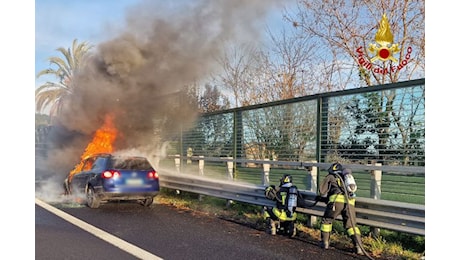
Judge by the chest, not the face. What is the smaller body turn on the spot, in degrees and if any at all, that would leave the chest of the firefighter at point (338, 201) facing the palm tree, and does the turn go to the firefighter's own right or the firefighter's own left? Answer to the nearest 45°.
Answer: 0° — they already face it

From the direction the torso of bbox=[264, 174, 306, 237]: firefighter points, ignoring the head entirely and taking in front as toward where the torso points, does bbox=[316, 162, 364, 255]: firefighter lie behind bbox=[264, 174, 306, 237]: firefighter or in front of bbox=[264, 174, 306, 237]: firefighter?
behind

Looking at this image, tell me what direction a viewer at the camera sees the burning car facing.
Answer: facing away from the viewer and to the left of the viewer

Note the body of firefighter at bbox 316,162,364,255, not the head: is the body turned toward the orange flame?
yes

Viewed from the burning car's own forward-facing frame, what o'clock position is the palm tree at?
The palm tree is roughly at 1 o'clock from the burning car.

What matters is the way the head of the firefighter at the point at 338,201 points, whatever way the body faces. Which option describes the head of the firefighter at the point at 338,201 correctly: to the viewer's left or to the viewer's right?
to the viewer's left

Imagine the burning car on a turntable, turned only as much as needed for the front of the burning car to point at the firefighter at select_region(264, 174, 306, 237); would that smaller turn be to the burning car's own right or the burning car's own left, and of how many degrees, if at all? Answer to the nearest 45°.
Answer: approximately 180°

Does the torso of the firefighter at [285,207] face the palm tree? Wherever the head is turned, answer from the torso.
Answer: yes

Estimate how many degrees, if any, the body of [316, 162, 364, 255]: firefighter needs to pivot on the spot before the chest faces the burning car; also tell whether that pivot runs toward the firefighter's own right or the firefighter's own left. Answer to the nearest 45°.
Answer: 0° — they already face it

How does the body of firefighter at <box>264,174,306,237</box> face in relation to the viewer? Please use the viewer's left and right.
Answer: facing away from the viewer and to the left of the viewer

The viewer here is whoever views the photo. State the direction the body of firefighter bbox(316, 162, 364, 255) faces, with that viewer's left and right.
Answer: facing away from the viewer and to the left of the viewer
